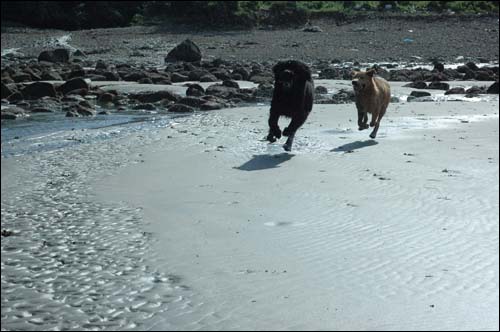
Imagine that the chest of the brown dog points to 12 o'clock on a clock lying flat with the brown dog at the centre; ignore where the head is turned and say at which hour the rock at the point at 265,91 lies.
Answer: The rock is roughly at 4 o'clock from the brown dog.

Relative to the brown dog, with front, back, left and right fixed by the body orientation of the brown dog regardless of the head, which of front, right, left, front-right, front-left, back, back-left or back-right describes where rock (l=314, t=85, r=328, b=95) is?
back-right

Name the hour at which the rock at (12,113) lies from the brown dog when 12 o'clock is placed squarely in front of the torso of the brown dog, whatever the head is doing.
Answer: The rock is roughly at 2 o'clock from the brown dog.

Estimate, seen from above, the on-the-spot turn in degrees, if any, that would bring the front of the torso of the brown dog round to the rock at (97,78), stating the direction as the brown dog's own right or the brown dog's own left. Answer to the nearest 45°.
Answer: approximately 90° to the brown dog's own right

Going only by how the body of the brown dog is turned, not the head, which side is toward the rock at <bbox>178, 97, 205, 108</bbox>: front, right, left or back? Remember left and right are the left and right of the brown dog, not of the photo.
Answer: right

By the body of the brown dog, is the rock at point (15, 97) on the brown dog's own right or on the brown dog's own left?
on the brown dog's own right

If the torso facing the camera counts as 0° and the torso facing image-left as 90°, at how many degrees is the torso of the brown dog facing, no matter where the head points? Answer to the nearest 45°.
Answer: approximately 45°

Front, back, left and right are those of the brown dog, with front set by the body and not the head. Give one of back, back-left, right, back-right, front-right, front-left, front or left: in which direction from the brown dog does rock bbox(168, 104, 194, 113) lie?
right

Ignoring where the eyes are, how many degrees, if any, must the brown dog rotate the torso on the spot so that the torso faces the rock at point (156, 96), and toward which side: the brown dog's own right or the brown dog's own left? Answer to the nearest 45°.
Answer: approximately 90° to the brown dog's own right

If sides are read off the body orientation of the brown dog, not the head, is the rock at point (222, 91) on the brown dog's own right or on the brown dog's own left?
on the brown dog's own right

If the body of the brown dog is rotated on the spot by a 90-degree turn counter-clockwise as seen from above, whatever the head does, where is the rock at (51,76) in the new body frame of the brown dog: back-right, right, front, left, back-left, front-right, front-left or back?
back

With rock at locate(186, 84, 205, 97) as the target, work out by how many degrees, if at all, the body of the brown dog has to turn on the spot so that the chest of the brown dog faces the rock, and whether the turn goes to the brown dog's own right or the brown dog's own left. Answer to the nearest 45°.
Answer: approximately 90° to the brown dog's own right
